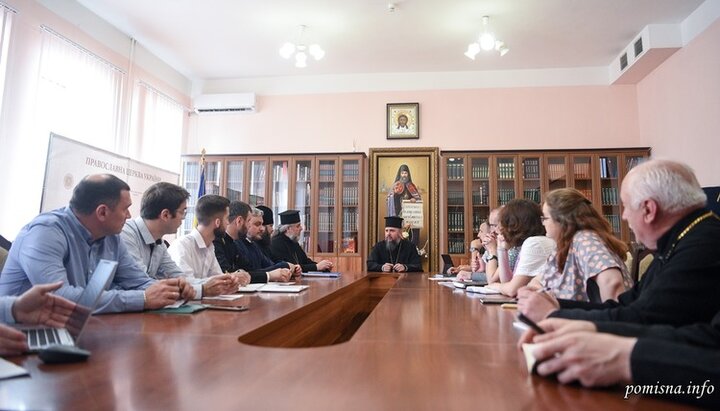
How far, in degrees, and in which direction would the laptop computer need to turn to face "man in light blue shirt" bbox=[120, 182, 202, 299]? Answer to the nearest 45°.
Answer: approximately 90° to its right

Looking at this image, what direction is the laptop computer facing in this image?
to the viewer's left

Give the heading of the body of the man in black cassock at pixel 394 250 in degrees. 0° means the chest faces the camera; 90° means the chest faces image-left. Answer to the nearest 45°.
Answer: approximately 0°

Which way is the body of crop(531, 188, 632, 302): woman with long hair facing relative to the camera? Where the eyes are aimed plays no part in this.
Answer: to the viewer's left

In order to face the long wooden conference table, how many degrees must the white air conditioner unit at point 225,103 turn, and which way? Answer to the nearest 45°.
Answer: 0° — it already faces it

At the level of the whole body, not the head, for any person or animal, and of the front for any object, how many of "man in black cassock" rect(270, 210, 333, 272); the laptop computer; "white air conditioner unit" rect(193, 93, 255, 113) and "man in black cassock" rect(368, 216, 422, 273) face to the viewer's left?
1

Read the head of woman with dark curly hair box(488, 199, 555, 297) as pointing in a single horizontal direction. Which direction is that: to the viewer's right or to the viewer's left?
to the viewer's left

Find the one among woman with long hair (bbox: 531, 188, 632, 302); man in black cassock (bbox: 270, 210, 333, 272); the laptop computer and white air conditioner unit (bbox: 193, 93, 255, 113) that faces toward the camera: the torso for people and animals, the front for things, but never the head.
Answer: the white air conditioner unit

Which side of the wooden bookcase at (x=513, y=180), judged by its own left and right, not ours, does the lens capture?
front

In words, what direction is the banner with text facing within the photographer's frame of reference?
facing the viewer and to the right of the viewer

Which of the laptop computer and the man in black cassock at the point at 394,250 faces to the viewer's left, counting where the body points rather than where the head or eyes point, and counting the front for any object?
the laptop computer

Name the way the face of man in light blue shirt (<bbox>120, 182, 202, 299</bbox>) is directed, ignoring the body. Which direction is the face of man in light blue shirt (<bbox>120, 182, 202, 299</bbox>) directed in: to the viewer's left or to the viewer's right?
to the viewer's right

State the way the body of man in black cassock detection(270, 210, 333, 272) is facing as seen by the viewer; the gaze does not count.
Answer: to the viewer's right

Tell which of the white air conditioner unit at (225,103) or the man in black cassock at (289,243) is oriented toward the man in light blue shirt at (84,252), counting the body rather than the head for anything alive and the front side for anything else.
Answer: the white air conditioner unit

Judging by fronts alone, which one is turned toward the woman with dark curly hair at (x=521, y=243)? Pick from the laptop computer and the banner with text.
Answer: the banner with text

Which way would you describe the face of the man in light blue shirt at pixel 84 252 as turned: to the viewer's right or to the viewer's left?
to the viewer's right
